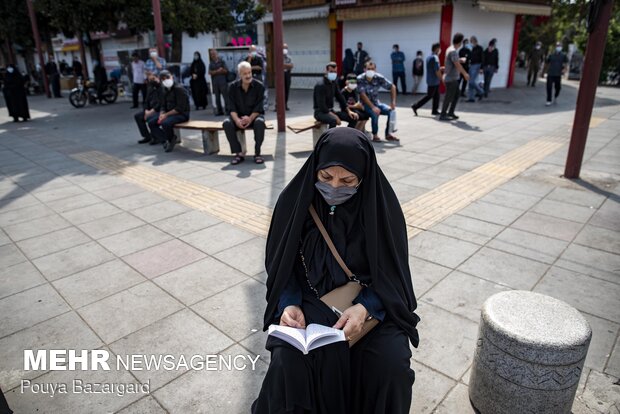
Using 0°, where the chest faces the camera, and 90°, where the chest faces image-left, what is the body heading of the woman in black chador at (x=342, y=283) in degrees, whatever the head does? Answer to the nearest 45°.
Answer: approximately 0°

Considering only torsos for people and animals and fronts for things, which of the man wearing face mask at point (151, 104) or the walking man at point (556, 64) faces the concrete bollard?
the walking man

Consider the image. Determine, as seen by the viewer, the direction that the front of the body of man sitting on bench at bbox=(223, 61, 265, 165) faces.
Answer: toward the camera

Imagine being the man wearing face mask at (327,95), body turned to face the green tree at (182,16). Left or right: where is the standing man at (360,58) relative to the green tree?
right

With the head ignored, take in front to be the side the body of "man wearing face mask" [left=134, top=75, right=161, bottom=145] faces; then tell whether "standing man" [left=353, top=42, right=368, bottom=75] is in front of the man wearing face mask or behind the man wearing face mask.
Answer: behind

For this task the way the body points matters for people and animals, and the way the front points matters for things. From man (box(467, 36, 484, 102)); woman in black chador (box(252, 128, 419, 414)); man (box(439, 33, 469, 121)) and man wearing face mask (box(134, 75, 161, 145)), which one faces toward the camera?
the woman in black chador

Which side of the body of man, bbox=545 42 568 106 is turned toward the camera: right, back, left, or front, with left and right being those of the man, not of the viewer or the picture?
front
